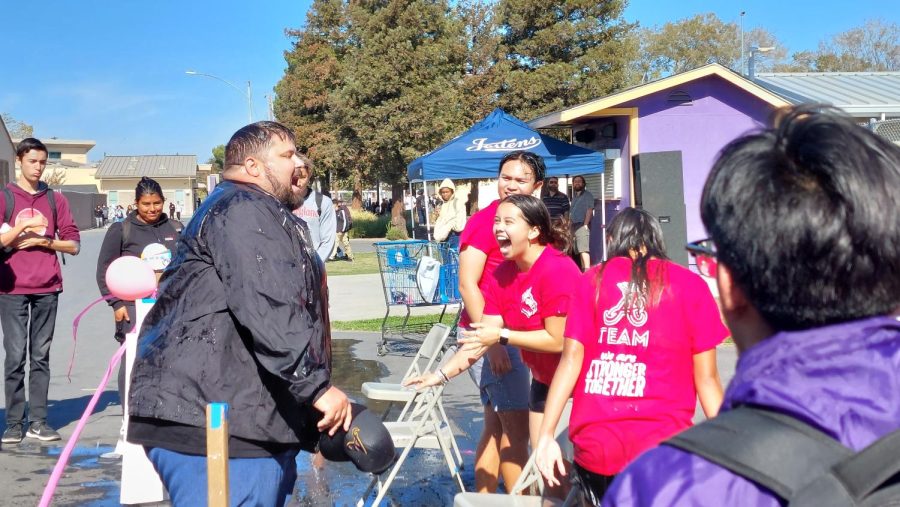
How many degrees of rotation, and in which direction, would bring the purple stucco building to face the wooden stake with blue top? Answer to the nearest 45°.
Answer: approximately 90° to its left

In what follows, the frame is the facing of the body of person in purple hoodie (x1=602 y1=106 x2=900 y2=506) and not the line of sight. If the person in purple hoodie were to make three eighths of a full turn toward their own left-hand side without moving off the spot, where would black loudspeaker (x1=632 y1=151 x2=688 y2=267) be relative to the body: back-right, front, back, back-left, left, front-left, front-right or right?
back

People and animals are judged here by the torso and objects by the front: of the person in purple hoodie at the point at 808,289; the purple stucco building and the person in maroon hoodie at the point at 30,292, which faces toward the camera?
the person in maroon hoodie at the point at 30,292

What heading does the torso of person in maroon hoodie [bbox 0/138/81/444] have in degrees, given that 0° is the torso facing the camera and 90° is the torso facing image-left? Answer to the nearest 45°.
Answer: approximately 0°

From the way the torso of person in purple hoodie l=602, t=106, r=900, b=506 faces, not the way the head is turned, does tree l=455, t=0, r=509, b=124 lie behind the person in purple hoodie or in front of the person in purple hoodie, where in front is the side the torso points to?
in front

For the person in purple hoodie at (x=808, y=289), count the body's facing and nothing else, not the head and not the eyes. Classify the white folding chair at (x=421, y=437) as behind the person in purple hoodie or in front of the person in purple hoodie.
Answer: in front

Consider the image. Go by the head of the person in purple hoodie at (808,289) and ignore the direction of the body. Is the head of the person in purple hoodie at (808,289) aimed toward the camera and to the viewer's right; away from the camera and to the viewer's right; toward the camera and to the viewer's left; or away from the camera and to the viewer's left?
away from the camera and to the viewer's left

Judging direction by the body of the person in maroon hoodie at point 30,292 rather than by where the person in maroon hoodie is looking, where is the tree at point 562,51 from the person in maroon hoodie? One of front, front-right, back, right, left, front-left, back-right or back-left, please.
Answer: back-left

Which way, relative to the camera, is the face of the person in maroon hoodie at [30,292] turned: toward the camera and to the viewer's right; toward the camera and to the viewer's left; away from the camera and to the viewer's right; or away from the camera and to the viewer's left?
toward the camera and to the viewer's right
